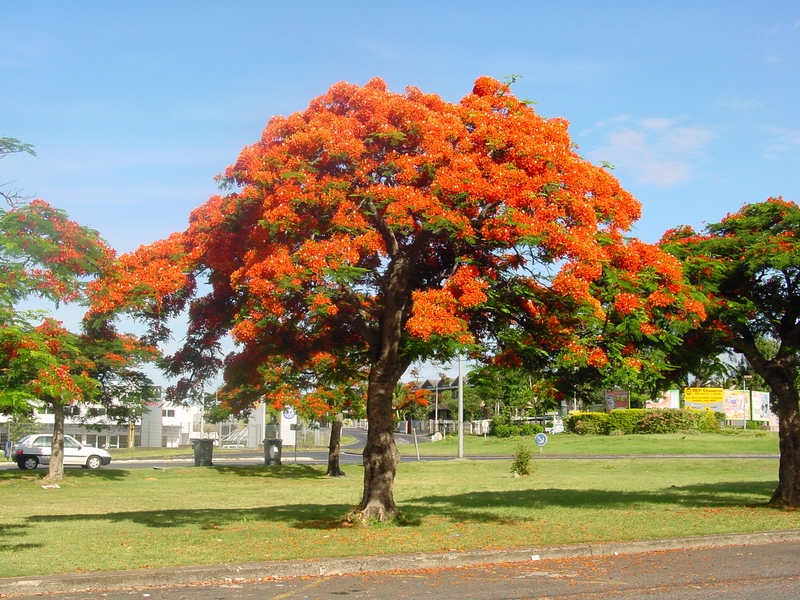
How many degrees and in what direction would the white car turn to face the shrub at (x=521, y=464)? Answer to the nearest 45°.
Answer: approximately 45° to its right

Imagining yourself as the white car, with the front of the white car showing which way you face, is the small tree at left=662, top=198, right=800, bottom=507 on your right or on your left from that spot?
on your right

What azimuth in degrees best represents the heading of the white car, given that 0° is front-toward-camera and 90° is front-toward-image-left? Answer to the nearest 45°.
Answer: approximately 270°
